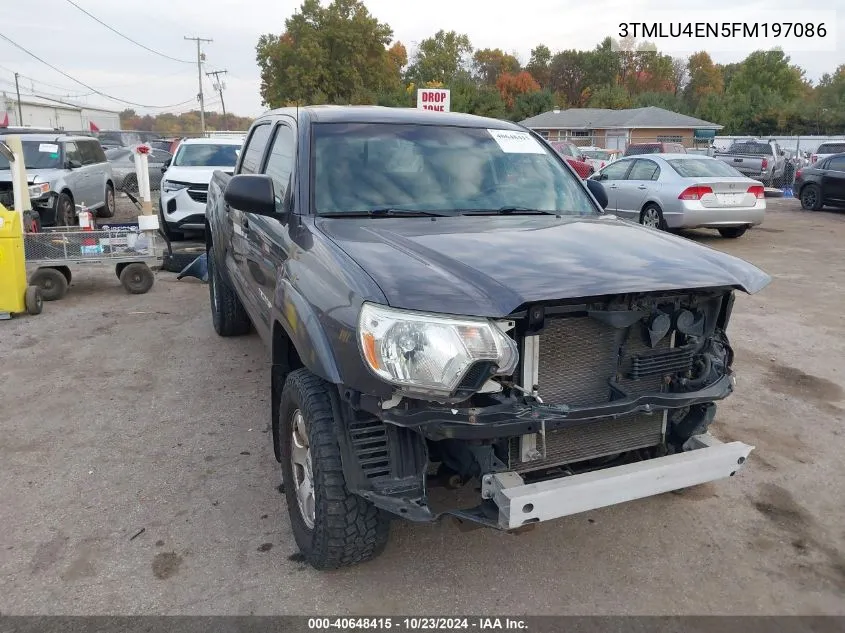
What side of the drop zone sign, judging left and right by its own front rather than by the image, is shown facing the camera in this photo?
front

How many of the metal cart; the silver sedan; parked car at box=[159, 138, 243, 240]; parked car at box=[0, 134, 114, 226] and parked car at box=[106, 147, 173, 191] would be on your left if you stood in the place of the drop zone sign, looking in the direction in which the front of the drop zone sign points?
1

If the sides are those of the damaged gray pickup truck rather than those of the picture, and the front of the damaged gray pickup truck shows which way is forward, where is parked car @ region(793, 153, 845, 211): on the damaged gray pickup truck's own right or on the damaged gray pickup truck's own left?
on the damaged gray pickup truck's own left

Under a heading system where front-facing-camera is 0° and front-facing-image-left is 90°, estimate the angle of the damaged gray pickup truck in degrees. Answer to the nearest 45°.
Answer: approximately 315°

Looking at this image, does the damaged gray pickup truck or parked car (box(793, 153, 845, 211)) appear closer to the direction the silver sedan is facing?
the parked car

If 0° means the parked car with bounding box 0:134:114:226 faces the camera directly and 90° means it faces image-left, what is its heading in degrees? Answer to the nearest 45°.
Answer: approximately 45°

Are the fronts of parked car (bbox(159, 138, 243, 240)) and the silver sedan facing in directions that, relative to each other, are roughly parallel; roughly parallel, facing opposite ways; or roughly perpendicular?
roughly parallel, facing opposite ways

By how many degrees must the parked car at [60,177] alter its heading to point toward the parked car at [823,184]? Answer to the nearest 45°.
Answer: approximately 135° to its left

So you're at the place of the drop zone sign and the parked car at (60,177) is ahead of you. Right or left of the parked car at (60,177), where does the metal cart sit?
left

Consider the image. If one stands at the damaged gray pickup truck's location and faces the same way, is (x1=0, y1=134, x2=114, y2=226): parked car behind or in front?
behind

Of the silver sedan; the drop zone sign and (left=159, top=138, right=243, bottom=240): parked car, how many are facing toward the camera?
2

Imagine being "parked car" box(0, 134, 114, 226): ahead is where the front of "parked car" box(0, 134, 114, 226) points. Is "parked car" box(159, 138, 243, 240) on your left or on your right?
on your left

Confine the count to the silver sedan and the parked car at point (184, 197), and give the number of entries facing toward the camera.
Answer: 1

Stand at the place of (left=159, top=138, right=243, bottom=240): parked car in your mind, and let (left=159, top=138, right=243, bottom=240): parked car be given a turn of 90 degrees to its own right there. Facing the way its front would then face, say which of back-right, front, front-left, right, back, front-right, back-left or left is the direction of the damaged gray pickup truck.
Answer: left

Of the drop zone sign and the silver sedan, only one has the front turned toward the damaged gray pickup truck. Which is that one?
the drop zone sign

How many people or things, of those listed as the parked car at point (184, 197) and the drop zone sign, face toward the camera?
2

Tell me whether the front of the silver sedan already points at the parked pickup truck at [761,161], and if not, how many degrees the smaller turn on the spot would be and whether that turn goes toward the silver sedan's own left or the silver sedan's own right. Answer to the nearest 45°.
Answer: approximately 45° to the silver sedan's own right

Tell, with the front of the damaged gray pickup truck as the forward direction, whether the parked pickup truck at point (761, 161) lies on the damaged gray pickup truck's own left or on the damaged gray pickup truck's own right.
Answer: on the damaged gray pickup truck's own left

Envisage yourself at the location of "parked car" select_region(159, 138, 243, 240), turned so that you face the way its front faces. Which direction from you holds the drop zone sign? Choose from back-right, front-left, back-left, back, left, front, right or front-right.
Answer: left

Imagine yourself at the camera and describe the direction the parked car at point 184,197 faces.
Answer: facing the viewer
